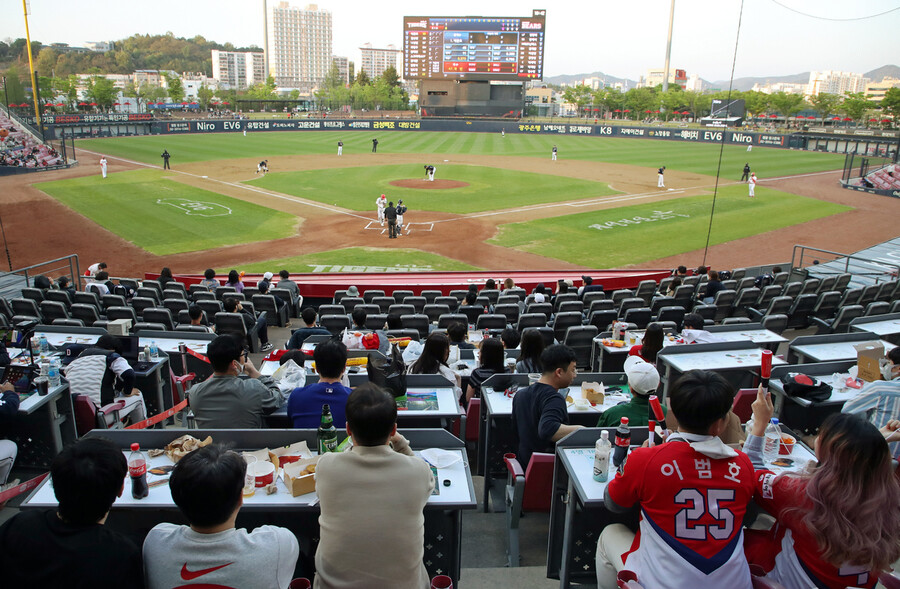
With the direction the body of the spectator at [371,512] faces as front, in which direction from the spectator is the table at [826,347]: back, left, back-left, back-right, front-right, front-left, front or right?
front-right

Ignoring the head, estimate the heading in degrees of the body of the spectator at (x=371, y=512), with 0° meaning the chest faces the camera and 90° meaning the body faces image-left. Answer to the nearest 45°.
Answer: approximately 180°

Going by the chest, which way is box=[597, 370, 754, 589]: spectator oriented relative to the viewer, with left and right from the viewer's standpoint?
facing away from the viewer

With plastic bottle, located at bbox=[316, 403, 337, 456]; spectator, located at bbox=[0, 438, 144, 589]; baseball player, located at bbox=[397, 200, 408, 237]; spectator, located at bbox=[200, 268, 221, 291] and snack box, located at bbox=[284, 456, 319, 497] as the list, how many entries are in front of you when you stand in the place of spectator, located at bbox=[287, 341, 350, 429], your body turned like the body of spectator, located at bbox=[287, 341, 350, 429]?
2

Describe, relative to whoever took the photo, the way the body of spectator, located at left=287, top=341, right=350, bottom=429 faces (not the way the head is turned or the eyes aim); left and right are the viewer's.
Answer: facing away from the viewer

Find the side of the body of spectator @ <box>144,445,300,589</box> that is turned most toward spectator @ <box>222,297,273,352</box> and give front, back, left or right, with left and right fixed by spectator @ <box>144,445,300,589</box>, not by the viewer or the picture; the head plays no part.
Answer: front

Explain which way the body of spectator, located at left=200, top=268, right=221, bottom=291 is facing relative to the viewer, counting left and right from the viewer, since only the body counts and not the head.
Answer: facing away from the viewer

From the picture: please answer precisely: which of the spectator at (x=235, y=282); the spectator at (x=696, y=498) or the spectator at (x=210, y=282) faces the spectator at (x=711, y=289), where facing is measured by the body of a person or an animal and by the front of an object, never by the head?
the spectator at (x=696, y=498)

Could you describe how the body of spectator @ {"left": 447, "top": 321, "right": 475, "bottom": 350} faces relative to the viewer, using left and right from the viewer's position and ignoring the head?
facing away from the viewer

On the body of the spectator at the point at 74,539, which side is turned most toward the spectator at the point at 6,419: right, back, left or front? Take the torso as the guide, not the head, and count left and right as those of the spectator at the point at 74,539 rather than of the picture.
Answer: front

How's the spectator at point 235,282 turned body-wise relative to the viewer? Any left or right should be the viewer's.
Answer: facing away from the viewer

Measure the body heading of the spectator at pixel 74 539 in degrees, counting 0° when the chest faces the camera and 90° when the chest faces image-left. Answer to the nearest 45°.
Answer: approximately 180°

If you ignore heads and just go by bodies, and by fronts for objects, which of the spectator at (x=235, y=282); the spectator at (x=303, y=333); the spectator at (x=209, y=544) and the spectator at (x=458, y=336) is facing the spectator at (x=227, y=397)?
the spectator at (x=209, y=544)

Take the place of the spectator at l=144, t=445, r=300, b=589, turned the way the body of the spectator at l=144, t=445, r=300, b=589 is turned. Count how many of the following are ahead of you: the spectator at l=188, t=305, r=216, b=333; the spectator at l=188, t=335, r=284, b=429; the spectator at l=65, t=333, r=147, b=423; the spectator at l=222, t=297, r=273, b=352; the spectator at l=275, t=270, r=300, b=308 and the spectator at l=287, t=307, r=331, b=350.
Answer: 6

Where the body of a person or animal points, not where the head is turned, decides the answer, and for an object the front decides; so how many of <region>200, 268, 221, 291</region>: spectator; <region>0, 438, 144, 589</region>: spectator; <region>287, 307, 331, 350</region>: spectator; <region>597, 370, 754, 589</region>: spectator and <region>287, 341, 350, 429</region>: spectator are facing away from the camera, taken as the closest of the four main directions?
5

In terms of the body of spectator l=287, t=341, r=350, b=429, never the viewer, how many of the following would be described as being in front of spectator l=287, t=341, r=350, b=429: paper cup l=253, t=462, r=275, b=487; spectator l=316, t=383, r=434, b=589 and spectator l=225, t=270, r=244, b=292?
1

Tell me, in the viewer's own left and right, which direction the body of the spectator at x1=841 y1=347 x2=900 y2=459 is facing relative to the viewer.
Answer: facing away from the viewer and to the left of the viewer

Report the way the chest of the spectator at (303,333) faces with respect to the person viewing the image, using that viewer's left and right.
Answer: facing away from the viewer

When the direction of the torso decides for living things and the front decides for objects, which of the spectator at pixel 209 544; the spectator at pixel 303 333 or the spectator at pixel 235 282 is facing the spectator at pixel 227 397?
the spectator at pixel 209 544
